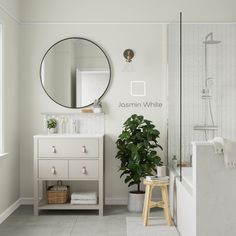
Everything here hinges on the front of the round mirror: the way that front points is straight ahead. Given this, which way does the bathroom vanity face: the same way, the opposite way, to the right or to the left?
the same way

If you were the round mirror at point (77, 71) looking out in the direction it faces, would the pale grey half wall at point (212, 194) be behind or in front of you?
in front

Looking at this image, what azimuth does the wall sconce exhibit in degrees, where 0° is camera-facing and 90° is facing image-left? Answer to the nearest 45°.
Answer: approximately 0°

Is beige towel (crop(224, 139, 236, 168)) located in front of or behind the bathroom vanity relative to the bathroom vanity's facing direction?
in front

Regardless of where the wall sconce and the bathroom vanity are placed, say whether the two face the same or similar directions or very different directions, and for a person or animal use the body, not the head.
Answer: same or similar directions

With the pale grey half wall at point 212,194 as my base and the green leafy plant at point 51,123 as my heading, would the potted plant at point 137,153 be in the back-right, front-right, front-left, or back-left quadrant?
front-right

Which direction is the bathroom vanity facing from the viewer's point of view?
toward the camera

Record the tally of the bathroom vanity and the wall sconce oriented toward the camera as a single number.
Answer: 2

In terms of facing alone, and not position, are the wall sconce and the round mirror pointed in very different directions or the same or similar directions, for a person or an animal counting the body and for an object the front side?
same or similar directions
